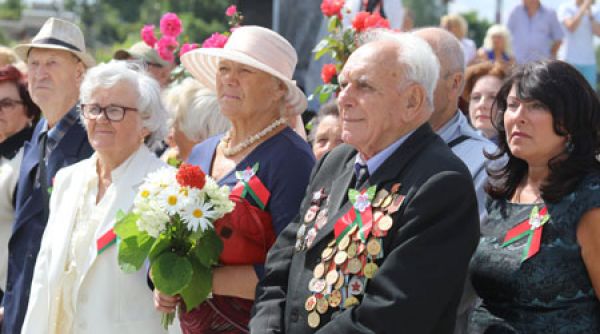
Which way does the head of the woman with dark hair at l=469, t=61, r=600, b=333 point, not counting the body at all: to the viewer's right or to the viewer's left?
to the viewer's left

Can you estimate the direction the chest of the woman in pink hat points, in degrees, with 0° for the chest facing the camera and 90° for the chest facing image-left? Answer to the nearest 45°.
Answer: approximately 45°

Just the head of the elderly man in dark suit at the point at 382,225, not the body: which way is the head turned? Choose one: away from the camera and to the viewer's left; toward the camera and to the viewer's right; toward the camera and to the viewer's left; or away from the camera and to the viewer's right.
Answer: toward the camera and to the viewer's left

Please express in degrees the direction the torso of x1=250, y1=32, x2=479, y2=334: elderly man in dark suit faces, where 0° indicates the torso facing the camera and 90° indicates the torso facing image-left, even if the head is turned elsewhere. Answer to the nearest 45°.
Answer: approximately 45°

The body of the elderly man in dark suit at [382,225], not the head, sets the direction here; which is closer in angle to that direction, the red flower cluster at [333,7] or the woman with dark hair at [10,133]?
the woman with dark hair

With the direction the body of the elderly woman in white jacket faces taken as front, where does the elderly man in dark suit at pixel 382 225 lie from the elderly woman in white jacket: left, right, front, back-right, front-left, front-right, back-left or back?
left

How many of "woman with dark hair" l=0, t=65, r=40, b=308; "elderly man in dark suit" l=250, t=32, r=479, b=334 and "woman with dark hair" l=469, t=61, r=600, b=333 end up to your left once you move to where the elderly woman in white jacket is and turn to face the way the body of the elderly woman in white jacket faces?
2

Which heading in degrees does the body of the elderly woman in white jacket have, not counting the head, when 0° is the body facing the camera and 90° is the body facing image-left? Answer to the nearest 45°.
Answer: approximately 45°

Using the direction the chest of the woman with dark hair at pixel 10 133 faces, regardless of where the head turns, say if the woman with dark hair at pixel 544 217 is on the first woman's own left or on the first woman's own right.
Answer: on the first woman's own left

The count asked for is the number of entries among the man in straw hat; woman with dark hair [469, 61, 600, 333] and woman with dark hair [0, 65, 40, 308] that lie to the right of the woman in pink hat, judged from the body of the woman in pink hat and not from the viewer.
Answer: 2

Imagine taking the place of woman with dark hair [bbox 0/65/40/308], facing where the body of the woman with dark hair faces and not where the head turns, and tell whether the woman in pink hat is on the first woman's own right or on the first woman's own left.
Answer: on the first woman's own left
